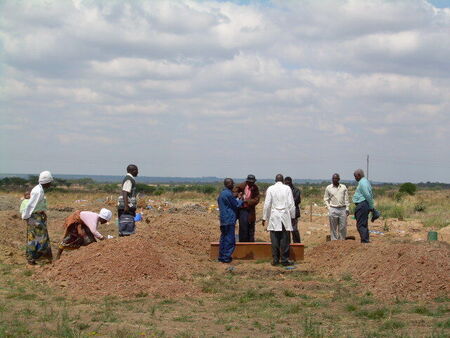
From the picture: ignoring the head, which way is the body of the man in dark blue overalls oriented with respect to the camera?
to the viewer's right

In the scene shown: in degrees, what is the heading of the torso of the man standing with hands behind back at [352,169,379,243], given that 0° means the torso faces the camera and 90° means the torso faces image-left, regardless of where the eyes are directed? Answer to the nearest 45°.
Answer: approximately 90°

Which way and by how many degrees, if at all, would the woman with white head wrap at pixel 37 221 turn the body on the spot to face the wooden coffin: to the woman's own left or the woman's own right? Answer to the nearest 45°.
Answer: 0° — they already face it

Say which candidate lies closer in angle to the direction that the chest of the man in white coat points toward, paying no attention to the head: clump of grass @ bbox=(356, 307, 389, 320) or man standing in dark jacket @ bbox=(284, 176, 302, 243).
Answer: the man standing in dark jacket

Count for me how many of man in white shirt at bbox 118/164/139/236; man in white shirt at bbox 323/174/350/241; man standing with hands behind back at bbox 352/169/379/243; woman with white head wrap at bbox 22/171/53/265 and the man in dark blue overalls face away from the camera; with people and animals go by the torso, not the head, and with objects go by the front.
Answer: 0

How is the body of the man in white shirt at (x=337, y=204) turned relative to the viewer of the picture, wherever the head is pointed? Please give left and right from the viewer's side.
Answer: facing the viewer

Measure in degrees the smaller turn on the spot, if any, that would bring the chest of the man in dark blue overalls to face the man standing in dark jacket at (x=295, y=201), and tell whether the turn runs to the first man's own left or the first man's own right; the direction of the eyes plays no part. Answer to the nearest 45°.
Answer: approximately 45° to the first man's own left

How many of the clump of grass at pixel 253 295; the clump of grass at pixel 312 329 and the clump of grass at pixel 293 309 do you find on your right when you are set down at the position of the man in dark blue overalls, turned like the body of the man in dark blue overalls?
3

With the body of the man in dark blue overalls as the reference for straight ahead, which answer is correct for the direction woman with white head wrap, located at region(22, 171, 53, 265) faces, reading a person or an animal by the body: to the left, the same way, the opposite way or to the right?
the same way

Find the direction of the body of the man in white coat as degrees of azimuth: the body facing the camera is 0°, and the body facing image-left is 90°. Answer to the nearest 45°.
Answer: approximately 180°

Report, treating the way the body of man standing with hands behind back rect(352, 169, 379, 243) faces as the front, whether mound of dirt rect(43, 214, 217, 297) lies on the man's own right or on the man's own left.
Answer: on the man's own left

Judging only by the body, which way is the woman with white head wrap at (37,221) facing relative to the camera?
to the viewer's right

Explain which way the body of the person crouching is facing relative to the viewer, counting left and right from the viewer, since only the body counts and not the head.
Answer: facing to the right of the viewer

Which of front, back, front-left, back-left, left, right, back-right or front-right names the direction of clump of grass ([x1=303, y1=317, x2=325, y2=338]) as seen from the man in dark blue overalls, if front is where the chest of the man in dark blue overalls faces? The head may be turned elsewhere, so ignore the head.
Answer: right

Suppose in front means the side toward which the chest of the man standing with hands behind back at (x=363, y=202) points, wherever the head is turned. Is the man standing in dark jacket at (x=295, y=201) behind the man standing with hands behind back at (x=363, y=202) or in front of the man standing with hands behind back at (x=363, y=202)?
in front
